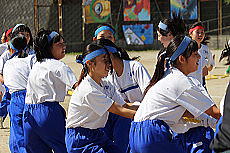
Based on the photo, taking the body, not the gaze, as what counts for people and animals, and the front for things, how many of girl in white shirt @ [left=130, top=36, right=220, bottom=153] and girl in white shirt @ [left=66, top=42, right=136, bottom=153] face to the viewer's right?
2

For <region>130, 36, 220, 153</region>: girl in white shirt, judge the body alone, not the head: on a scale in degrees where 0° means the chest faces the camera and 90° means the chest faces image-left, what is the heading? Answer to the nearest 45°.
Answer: approximately 270°

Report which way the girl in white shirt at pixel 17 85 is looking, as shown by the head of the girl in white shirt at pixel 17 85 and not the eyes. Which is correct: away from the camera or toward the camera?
away from the camera

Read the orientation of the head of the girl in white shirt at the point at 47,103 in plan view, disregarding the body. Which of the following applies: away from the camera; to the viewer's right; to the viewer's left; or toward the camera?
to the viewer's right

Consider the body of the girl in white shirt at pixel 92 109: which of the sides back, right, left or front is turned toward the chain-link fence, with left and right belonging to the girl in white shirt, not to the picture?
left

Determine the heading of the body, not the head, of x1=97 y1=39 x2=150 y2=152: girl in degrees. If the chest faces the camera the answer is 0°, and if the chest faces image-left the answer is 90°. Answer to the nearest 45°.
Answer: approximately 45°
